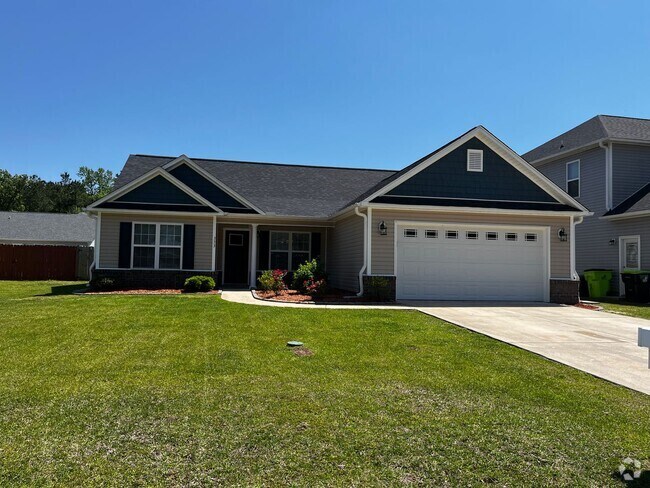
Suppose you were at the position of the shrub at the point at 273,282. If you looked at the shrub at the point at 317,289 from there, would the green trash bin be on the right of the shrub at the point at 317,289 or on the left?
left

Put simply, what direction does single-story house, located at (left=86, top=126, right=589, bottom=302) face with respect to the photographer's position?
facing the viewer

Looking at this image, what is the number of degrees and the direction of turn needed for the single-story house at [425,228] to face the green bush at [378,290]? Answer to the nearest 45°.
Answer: approximately 45° to its right

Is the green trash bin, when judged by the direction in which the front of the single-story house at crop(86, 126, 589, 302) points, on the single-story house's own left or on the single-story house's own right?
on the single-story house's own left

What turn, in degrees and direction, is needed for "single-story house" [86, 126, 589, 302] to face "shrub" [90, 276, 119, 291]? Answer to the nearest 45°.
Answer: approximately 90° to its right

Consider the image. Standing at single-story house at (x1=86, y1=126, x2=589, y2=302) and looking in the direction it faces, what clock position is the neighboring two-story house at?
The neighboring two-story house is roughly at 8 o'clock from the single-story house.

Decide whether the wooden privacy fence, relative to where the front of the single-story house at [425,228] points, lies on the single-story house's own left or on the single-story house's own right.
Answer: on the single-story house's own right
